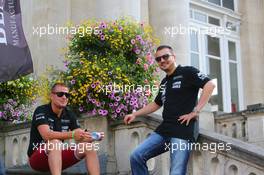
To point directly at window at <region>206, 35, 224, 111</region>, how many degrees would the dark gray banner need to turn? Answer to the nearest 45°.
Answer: approximately 135° to its left

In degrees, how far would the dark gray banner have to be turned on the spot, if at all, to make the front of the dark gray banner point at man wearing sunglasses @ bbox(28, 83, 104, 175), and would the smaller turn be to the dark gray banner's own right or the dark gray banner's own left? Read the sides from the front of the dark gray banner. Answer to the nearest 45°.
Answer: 0° — it already faces them

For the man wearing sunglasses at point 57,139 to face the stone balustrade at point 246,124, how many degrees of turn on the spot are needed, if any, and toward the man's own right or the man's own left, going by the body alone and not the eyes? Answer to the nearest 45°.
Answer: approximately 90° to the man's own left

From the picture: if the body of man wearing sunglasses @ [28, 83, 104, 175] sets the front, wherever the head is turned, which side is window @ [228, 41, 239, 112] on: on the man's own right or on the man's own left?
on the man's own left

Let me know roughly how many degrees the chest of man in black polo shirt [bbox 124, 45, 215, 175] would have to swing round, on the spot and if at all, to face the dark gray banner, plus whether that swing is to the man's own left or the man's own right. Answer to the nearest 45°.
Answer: approximately 90° to the man's own right

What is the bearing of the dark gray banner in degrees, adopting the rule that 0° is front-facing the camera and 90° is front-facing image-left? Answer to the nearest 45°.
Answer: approximately 0°
